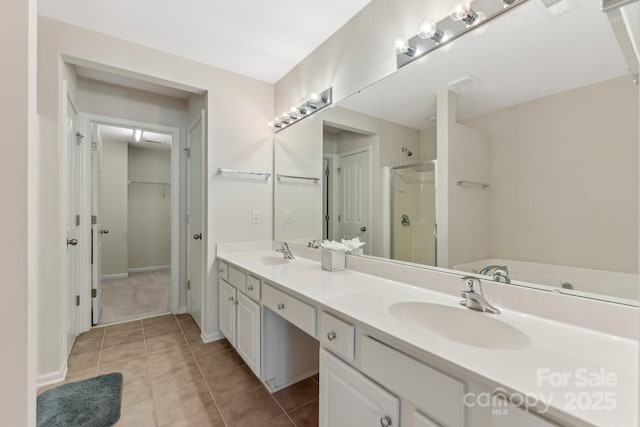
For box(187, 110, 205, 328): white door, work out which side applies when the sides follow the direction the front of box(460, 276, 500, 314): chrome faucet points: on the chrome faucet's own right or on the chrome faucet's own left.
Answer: on the chrome faucet's own right

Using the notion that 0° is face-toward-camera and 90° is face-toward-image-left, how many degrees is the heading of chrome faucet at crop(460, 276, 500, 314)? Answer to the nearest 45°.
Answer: approximately 45°

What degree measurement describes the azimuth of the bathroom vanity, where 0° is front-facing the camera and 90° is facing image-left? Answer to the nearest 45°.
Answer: approximately 45°

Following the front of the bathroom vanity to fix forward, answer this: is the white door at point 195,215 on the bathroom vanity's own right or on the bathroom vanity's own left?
on the bathroom vanity's own right
